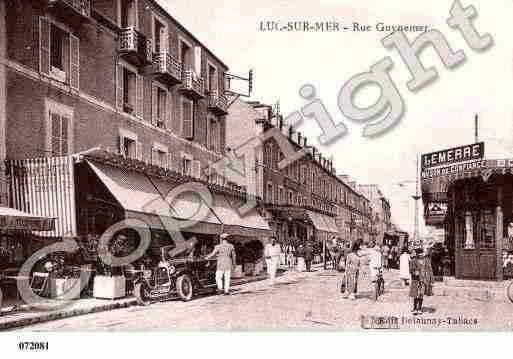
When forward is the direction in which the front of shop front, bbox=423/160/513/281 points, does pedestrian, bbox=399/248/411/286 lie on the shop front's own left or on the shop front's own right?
on the shop front's own right

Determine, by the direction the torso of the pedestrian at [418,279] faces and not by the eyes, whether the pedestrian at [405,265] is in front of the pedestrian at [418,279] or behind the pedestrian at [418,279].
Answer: behind

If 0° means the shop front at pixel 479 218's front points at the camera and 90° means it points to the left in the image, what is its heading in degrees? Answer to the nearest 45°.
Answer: approximately 45°

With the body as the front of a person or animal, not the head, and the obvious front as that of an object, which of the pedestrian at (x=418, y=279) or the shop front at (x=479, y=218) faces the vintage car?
the shop front

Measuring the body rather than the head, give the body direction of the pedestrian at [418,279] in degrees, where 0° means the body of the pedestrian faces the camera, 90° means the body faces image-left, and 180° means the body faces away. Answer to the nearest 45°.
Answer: approximately 0°
